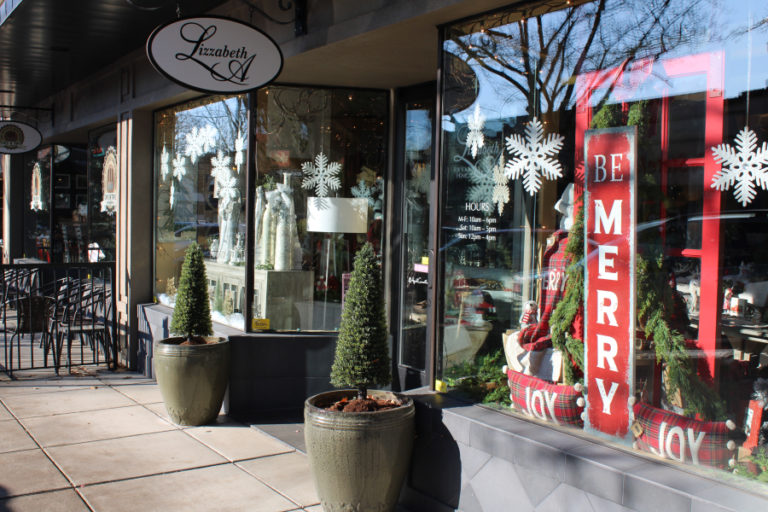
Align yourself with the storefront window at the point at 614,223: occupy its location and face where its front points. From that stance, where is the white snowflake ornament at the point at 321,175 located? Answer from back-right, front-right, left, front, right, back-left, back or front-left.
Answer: right

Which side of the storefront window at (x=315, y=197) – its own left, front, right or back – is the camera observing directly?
front

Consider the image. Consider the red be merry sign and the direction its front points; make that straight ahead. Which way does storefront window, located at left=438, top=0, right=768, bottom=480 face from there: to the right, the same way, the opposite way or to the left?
the same way

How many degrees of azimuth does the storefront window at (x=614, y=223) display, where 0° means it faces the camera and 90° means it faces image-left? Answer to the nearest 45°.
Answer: approximately 45°

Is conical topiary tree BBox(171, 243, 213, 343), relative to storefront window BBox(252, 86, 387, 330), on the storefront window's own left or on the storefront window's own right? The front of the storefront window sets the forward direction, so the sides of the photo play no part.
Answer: on the storefront window's own right

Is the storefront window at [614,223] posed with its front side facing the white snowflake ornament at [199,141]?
no

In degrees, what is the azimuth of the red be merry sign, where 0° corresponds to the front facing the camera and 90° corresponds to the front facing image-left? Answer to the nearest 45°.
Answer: approximately 45°

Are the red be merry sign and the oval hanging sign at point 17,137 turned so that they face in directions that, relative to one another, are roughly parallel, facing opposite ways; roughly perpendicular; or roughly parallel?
roughly perpendicular

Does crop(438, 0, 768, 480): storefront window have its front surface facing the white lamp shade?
no

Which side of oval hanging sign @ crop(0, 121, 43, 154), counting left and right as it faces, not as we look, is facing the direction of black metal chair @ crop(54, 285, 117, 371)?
front

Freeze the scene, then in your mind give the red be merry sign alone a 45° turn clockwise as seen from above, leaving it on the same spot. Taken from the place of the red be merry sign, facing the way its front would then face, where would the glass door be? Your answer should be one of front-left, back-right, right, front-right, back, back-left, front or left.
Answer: front-right

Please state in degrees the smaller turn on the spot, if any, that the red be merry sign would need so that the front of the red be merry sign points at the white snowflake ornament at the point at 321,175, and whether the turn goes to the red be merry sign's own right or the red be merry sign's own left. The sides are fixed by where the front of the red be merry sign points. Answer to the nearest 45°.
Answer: approximately 90° to the red be merry sign's own right

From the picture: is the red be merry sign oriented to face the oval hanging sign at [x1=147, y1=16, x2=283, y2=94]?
no

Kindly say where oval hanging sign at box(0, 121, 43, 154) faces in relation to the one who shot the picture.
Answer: facing the viewer

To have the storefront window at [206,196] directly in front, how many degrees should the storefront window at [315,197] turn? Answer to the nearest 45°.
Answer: approximately 135° to its right

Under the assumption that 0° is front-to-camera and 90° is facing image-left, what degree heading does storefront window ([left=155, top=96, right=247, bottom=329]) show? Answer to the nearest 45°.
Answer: approximately 45°
